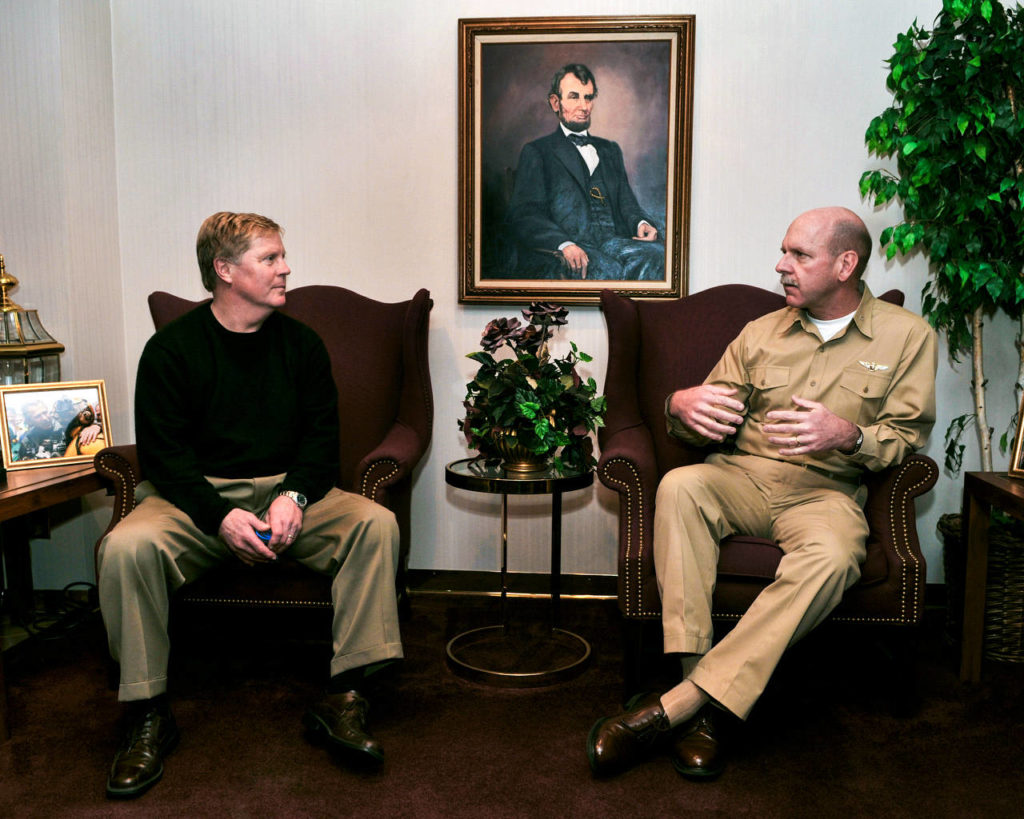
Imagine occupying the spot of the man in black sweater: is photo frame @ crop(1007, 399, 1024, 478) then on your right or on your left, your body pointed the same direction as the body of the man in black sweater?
on your left

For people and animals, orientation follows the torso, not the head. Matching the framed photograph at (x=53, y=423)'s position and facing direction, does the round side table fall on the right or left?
on its left

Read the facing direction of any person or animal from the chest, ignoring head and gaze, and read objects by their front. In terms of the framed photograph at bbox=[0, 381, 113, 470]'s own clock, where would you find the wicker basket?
The wicker basket is roughly at 10 o'clock from the framed photograph.

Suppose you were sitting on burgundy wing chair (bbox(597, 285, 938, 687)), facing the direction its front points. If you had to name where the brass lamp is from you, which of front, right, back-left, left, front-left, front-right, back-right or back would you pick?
right

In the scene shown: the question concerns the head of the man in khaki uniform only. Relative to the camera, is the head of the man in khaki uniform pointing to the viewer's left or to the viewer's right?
to the viewer's left

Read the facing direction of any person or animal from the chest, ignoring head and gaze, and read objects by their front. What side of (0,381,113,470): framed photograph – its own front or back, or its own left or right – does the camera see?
front

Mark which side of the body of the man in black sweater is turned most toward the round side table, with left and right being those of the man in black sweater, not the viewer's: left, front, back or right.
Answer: left

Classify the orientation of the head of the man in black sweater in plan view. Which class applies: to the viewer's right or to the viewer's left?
to the viewer's right

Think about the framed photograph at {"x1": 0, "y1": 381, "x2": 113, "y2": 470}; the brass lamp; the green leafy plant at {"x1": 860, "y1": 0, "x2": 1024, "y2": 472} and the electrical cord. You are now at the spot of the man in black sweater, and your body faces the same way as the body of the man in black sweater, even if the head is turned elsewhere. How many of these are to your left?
1

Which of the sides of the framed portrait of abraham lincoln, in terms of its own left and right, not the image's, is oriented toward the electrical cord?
right

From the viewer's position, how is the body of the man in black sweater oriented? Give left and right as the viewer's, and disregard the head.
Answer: facing the viewer
